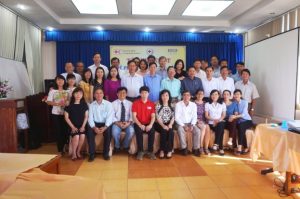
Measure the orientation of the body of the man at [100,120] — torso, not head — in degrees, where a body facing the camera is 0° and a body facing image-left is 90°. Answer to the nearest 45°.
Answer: approximately 0°

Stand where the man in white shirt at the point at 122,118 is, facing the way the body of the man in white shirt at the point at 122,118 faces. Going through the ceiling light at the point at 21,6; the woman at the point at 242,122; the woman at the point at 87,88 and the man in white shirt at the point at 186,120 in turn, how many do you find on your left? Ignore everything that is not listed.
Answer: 2

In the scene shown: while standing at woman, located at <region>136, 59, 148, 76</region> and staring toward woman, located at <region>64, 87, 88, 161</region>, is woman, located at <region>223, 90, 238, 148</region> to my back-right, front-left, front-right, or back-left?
back-left

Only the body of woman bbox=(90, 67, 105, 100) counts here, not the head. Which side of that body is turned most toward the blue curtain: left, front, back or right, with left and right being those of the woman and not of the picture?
back

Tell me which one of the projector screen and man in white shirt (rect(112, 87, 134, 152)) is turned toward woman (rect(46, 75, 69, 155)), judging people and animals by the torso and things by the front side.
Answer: the projector screen

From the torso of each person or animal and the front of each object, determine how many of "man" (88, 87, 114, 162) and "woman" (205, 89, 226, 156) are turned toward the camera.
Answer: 2

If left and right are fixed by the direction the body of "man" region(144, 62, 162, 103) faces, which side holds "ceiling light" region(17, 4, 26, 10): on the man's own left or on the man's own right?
on the man's own right

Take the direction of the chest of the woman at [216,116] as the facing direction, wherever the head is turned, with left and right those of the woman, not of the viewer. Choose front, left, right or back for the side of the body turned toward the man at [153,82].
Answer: right
